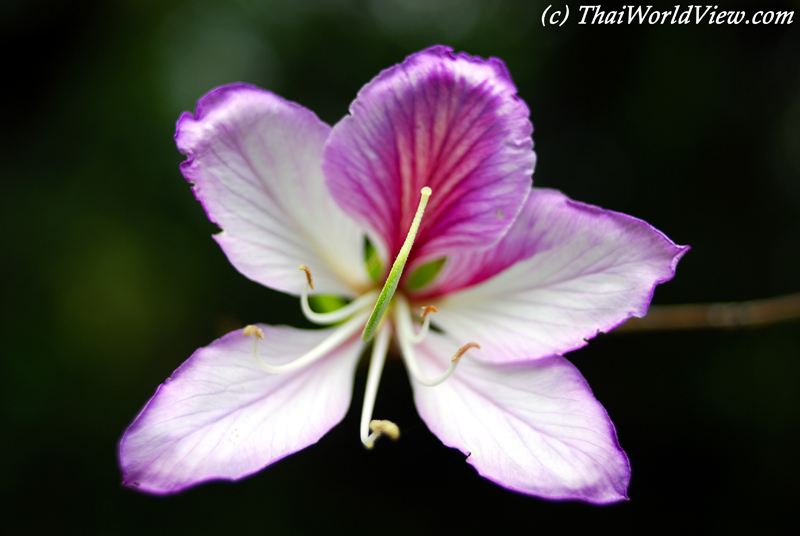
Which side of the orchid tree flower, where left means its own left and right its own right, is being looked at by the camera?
front
